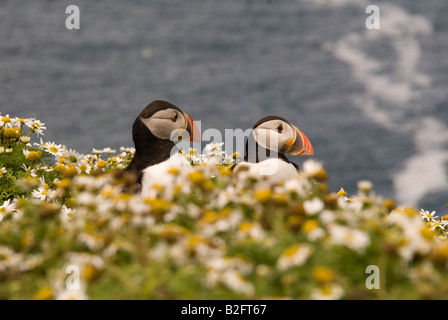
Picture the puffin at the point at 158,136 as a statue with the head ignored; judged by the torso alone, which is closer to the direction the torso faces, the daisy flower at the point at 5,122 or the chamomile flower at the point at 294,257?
the chamomile flower

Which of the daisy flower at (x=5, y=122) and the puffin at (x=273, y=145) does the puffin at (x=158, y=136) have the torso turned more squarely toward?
the puffin

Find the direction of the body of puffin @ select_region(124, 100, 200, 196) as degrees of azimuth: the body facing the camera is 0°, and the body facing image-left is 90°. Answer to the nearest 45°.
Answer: approximately 270°

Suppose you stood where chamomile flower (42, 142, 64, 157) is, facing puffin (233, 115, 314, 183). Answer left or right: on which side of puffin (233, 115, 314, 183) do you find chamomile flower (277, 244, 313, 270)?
right

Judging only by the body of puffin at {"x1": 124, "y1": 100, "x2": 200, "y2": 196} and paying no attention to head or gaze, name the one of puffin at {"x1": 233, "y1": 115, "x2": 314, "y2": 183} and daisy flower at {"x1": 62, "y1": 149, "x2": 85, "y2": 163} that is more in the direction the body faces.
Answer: the puffin

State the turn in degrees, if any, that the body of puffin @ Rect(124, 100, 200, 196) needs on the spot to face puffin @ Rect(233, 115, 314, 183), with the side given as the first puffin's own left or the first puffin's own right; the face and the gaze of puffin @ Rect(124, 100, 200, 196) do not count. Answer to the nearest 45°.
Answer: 0° — it already faces it
